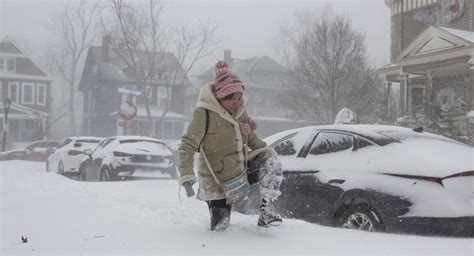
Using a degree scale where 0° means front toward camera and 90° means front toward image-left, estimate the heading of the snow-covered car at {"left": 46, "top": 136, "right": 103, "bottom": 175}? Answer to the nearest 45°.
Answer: approximately 135°

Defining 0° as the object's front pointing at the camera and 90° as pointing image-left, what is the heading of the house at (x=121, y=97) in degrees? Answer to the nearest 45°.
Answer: approximately 0°

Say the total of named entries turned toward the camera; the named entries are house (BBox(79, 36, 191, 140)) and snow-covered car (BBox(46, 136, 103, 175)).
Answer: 1

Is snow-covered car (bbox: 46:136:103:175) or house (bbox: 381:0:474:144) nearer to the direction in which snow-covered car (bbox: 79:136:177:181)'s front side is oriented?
the snow-covered car

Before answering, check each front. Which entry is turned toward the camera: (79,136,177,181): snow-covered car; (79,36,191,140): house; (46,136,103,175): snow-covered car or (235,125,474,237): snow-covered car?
the house

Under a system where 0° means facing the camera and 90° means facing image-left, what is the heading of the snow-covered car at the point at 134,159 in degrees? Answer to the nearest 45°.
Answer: approximately 135°

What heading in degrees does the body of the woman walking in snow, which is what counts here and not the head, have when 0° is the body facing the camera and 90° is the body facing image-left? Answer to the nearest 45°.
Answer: approximately 315°

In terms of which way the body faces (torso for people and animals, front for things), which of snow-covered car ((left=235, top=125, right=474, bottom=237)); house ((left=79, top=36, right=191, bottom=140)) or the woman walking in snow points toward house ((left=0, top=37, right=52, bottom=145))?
the snow-covered car

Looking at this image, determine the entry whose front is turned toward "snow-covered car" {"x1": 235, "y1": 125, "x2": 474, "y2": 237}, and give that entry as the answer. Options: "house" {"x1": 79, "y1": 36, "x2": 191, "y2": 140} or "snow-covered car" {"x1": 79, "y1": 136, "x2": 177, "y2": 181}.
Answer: the house
